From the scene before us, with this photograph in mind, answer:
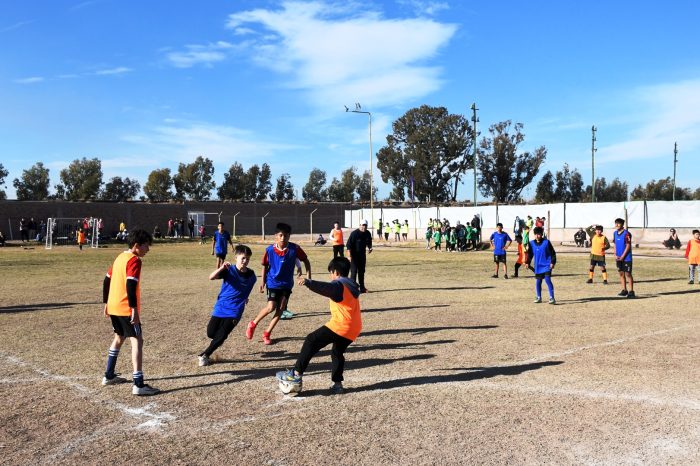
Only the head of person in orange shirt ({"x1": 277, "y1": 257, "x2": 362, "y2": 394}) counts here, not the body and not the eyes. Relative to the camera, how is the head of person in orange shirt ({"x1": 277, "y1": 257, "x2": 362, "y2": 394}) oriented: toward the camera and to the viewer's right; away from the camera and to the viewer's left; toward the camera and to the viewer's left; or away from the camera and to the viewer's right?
away from the camera and to the viewer's left

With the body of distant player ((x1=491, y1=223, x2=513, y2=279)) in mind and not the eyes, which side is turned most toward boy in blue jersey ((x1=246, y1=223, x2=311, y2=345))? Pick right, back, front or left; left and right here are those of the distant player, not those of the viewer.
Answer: front

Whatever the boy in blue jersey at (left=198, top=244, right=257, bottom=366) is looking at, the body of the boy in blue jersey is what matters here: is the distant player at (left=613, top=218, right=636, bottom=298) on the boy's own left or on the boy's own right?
on the boy's own left

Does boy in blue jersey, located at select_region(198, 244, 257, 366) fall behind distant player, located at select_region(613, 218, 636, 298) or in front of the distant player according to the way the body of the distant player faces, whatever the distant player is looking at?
in front

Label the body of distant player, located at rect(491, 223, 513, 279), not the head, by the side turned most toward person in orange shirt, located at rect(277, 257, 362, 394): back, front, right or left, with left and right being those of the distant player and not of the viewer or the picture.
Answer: front

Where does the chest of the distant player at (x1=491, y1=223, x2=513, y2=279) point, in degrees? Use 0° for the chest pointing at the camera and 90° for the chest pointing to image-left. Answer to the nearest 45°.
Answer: approximately 0°

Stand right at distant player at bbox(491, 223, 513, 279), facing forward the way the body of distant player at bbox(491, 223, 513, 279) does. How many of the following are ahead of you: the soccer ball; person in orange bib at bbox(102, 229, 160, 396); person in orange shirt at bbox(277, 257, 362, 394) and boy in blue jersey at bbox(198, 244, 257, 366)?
4

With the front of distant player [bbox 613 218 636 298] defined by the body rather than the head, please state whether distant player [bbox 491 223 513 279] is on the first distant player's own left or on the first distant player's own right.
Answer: on the first distant player's own right

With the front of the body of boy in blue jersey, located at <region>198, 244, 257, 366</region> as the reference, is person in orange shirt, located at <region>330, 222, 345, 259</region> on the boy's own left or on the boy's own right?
on the boy's own left

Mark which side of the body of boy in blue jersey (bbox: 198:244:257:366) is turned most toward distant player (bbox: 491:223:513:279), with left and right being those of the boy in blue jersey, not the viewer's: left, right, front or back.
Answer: left

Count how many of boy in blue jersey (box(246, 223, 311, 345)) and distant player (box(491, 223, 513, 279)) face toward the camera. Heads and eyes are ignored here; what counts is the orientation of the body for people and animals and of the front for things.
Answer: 2

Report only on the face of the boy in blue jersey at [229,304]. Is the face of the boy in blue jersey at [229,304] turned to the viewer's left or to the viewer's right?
to the viewer's right
